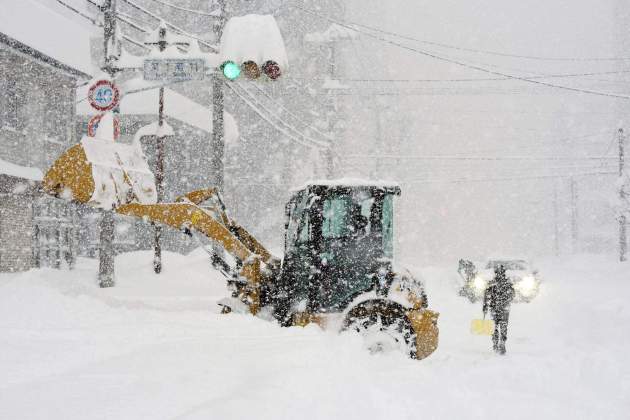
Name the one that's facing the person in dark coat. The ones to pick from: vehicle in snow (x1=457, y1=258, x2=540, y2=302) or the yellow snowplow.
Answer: the vehicle in snow

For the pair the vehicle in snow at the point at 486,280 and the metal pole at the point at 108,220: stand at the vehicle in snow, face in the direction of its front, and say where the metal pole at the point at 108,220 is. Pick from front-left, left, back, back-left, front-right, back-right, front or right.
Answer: front-right

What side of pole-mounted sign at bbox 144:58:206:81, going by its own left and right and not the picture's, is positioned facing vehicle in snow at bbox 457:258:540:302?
left

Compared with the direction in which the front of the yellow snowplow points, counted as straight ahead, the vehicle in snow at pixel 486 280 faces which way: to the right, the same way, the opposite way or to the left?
to the left

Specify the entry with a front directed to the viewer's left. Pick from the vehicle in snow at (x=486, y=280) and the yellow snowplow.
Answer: the yellow snowplow

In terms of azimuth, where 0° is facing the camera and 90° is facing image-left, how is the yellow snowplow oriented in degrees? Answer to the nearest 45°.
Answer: approximately 90°

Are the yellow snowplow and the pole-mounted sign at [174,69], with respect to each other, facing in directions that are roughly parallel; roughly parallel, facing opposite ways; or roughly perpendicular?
roughly perpendicular

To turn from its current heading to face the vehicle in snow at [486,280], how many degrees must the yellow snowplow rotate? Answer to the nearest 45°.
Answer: approximately 135° to its right

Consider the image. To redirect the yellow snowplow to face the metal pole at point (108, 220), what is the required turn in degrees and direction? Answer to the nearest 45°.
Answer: approximately 45° to its right

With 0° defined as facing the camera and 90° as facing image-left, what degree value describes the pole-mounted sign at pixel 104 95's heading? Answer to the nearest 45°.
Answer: approximately 0°

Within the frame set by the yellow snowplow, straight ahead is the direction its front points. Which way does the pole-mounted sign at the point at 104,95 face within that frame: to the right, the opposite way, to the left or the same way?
to the left

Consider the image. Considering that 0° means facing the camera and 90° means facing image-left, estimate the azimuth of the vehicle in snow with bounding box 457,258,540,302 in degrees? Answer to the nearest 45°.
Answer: approximately 0°
